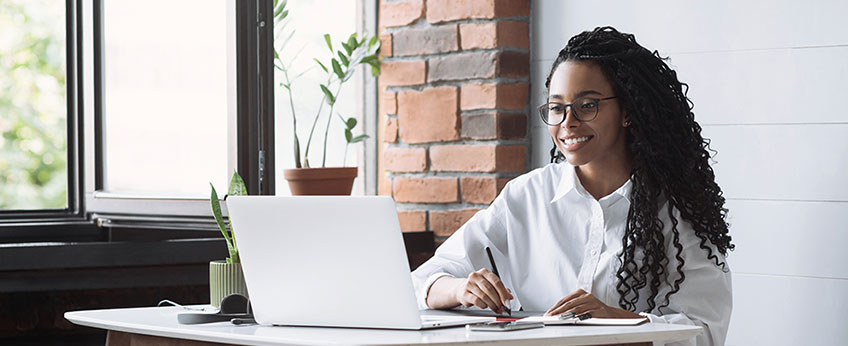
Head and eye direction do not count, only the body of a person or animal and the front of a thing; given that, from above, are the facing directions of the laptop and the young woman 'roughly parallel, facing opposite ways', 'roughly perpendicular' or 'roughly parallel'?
roughly parallel, facing opposite ways

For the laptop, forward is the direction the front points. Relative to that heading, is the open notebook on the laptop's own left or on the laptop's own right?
on the laptop's own right

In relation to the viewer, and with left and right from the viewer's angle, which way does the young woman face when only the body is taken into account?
facing the viewer and to the left of the viewer

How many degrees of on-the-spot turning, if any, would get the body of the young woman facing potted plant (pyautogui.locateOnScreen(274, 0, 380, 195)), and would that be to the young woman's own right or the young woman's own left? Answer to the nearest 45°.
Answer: approximately 90° to the young woman's own right

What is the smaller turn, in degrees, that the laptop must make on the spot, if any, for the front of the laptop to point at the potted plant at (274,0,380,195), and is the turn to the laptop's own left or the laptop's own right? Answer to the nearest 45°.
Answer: approximately 45° to the laptop's own left

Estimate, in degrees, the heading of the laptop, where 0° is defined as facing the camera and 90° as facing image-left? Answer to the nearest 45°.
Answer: approximately 225°

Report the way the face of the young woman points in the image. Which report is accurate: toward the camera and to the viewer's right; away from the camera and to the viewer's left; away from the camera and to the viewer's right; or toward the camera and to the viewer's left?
toward the camera and to the viewer's left

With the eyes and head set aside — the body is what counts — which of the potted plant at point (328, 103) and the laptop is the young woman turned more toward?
the laptop

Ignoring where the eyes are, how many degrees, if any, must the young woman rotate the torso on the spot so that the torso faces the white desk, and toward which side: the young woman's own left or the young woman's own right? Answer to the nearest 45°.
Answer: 0° — they already face it

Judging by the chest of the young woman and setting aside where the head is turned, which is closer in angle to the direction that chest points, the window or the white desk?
the white desk

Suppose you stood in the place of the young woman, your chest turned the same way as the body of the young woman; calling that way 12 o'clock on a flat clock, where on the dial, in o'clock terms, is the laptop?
The laptop is roughly at 12 o'clock from the young woman.
